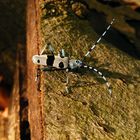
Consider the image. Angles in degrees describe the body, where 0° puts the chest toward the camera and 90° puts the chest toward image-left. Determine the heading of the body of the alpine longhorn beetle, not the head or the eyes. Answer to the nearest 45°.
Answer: approximately 270°
